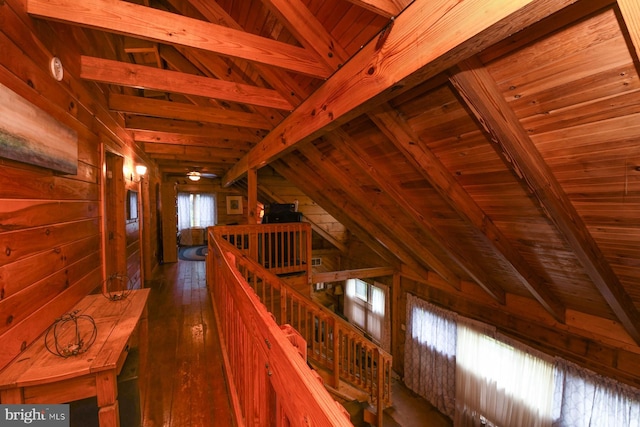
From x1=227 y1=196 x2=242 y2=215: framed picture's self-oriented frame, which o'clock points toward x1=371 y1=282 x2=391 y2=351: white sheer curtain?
The white sheer curtain is roughly at 11 o'clock from the framed picture.

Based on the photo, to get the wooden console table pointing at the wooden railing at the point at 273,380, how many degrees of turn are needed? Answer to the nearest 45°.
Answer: approximately 45° to its right

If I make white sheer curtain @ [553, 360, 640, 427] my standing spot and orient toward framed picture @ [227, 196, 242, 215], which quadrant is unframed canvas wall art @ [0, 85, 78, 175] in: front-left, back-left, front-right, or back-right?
front-left

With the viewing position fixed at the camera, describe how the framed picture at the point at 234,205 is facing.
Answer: facing the viewer

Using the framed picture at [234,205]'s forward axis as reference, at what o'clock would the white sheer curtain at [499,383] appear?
The white sheer curtain is roughly at 11 o'clock from the framed picture.

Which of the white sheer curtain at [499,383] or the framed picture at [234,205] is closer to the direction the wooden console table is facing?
the white sheer curtain

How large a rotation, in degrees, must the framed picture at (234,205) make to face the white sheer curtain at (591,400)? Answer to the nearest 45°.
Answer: approximately 45° to its left

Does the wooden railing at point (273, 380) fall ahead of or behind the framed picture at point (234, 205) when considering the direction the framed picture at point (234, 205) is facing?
ahead

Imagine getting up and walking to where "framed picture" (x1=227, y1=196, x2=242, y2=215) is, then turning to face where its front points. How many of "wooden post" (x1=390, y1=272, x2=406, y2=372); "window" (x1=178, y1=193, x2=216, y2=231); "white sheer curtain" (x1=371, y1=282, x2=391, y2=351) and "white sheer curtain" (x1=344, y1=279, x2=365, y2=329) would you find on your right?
1

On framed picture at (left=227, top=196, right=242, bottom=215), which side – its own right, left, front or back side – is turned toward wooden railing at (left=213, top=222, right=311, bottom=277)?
front

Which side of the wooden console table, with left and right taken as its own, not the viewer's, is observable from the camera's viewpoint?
right

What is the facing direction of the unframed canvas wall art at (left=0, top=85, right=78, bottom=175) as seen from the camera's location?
facing the viewer and to the right of the viewer

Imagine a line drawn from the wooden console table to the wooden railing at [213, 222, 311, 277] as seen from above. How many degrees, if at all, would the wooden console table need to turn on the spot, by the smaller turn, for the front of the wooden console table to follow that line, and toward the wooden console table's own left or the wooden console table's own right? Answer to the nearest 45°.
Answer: approximately 45° to the wooden console table's own left

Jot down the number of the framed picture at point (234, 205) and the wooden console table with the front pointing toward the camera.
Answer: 1
